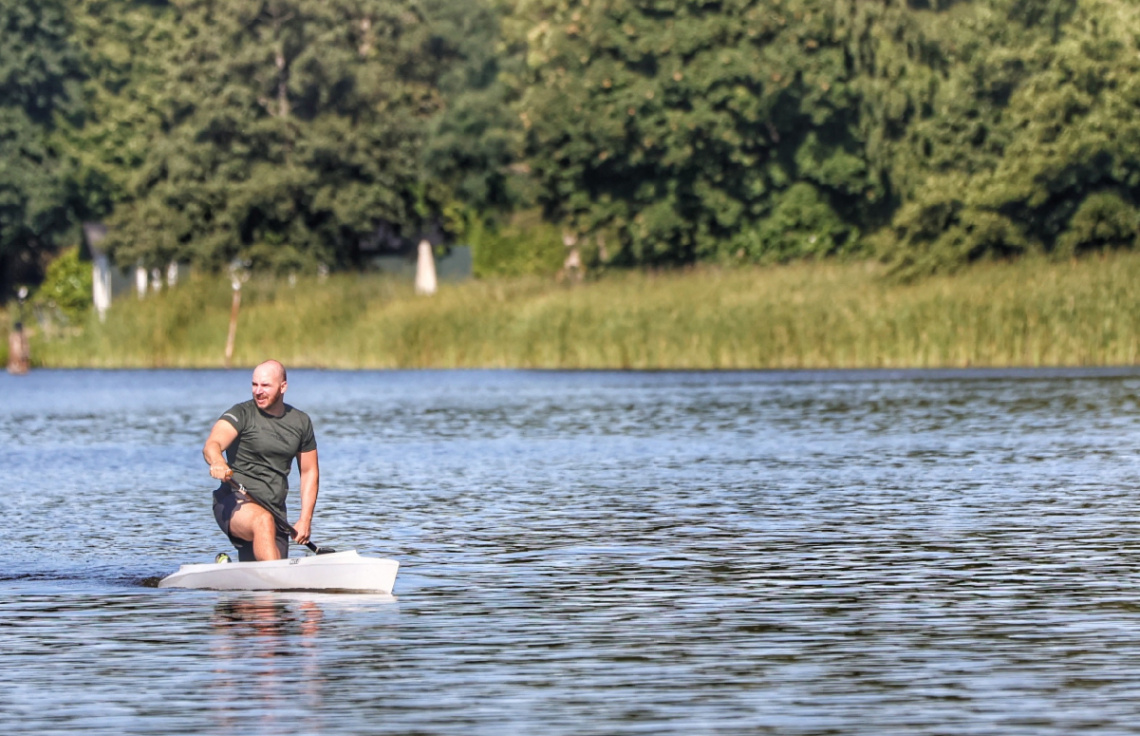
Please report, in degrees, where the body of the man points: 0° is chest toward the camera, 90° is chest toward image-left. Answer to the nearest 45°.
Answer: approximately 0°
